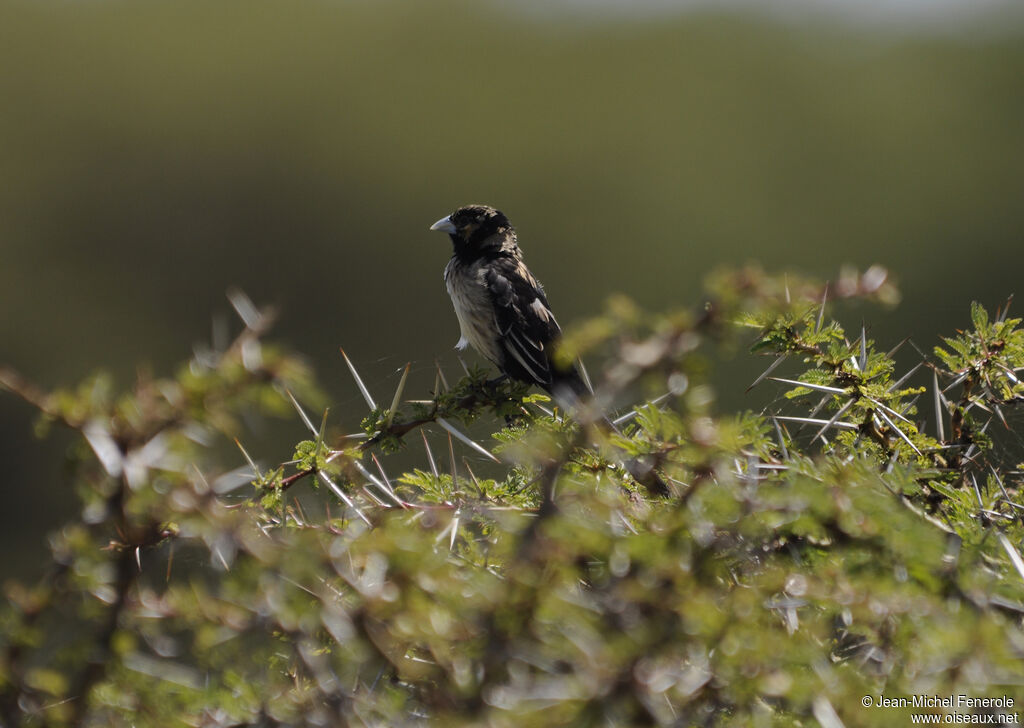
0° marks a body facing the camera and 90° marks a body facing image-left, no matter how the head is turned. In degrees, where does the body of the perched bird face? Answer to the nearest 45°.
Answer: approximately 90°
